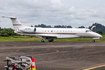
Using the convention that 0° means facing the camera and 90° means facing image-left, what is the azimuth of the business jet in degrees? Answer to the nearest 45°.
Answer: approximately 270°
